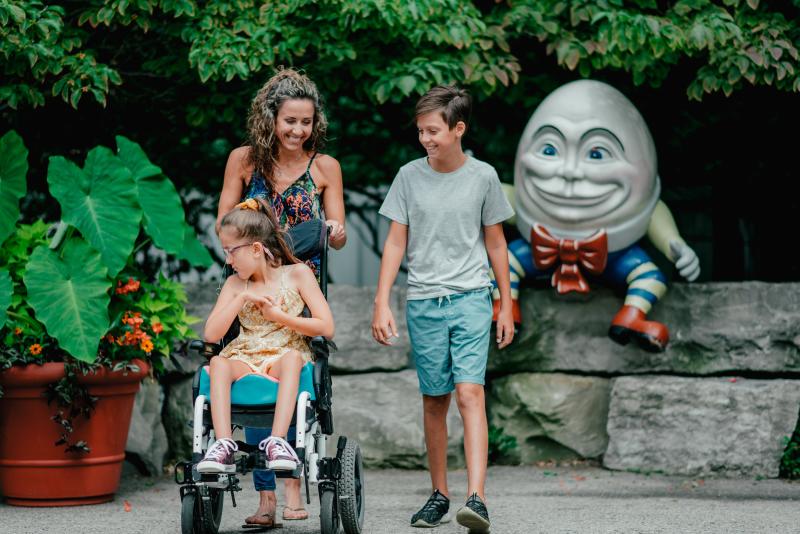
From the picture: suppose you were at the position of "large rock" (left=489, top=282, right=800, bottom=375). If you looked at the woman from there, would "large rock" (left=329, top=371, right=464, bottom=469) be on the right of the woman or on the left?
right

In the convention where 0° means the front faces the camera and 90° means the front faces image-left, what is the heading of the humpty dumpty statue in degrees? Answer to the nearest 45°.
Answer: approximately 0°

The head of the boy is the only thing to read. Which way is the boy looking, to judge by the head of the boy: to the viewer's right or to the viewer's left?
to the viewer's left

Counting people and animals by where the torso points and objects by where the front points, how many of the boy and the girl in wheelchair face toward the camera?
2

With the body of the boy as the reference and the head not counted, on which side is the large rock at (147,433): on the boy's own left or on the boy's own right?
on the boy's own right
